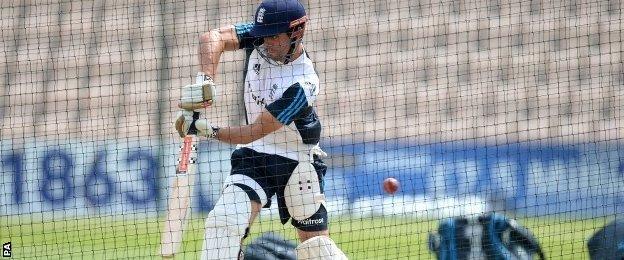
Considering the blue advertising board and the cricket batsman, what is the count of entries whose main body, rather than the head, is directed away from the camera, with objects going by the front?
0

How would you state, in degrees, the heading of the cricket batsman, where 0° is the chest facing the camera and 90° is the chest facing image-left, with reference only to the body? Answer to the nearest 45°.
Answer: approximately 45°

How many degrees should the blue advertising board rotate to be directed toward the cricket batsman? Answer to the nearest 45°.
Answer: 0° — it already faces them

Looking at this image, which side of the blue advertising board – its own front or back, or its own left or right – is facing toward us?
front
